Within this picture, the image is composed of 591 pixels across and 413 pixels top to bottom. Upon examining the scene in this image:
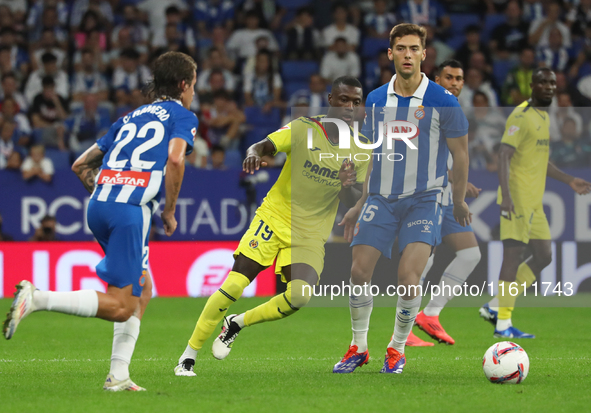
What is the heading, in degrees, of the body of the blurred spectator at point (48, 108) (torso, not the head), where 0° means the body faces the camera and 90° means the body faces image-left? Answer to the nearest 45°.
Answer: approximately 0°

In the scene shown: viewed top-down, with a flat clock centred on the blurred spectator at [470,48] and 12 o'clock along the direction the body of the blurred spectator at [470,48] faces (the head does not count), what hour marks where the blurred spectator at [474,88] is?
the blurred spectator at [474,88] is roughly at 12 o'clock from the blurred spectator at [470,48].

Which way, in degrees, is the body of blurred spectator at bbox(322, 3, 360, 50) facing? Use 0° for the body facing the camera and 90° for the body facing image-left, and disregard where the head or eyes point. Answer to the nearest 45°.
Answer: approximately 0°

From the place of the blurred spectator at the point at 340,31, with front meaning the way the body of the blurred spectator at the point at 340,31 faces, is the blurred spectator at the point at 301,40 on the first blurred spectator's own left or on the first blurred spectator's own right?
on the first blurred spectator's own right

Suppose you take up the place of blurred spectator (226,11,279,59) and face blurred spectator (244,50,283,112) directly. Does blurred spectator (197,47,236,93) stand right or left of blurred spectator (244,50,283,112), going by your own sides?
right

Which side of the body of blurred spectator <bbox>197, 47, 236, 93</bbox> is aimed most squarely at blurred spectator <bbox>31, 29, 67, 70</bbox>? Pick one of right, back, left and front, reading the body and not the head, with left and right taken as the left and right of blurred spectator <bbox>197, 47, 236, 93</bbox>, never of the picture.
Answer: right
